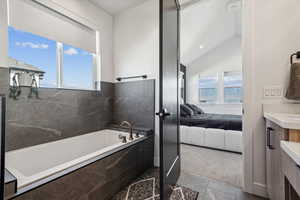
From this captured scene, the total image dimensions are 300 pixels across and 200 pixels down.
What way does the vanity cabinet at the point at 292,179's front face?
to the viewer's left

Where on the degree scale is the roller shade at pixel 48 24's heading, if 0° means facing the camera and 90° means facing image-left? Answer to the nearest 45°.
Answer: approximately 315°

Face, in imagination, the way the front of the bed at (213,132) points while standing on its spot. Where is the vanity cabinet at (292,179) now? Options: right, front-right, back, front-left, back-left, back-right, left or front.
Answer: right

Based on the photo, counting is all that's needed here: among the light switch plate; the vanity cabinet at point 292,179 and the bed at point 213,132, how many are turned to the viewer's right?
1

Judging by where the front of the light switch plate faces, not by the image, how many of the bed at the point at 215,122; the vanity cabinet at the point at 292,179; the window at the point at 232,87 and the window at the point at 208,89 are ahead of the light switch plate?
1

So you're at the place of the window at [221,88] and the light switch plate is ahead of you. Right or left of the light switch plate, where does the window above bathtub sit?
right

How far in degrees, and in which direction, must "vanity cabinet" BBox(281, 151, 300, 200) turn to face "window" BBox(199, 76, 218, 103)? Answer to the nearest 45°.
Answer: approximately 45° to its right

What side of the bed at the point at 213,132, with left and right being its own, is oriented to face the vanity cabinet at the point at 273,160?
right

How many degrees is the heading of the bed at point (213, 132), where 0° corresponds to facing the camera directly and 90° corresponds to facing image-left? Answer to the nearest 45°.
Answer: approximately 270°

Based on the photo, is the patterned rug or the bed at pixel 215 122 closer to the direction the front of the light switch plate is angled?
the patterned rug

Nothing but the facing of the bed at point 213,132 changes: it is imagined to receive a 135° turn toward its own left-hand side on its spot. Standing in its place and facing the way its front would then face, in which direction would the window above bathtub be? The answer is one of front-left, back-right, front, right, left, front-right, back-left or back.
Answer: left

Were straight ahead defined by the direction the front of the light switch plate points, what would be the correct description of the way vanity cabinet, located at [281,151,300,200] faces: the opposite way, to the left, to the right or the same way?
to the right
